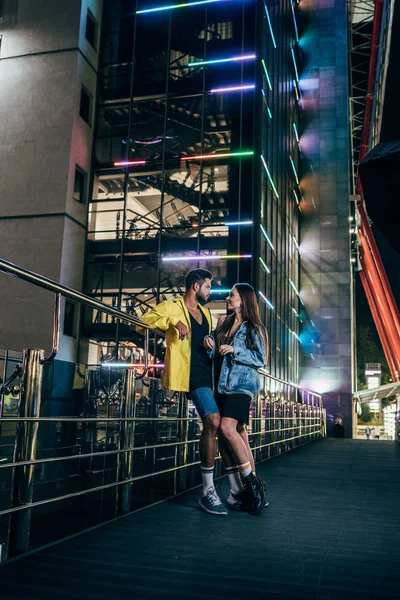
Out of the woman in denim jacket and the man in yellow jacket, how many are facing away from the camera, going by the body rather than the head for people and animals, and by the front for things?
0

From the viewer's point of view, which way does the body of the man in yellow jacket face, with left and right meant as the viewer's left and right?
facing the viewer and to the right of the viewer

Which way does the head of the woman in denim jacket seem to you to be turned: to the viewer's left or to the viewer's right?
to the viewer's left
